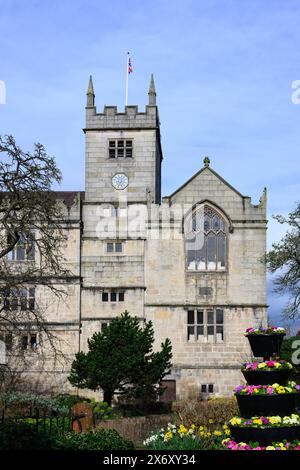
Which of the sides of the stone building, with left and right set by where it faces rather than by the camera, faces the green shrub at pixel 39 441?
front

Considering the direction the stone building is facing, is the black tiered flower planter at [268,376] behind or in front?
in front

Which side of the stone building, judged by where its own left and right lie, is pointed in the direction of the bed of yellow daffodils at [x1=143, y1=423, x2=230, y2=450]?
front

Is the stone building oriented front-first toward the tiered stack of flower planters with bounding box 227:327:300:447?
yes

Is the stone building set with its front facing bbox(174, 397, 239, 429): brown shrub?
yes

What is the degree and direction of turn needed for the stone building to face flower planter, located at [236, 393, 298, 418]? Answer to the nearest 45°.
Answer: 0° — it already faces it

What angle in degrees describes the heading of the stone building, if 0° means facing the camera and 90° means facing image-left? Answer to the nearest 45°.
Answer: approximately 0°

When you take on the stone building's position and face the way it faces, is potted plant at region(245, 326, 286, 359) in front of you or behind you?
in front

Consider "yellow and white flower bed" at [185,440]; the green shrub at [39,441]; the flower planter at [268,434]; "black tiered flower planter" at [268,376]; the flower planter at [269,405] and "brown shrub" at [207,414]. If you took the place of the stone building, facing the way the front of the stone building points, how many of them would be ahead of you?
6

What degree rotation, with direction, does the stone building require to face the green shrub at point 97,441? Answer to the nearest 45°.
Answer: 0° — it already faces it

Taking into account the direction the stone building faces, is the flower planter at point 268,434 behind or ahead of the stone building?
ahead
